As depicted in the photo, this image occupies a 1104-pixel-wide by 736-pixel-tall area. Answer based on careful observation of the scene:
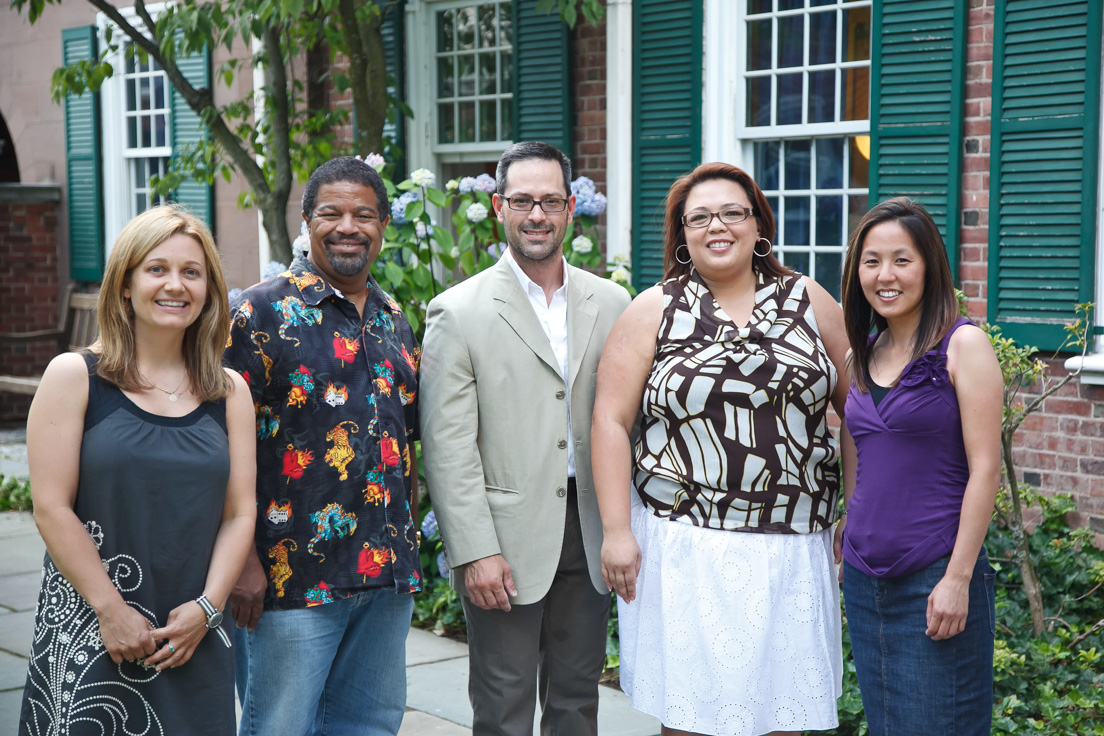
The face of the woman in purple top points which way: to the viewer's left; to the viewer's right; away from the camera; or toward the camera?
toward the camera

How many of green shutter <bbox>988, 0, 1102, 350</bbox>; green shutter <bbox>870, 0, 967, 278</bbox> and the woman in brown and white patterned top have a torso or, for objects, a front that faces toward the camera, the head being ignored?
3

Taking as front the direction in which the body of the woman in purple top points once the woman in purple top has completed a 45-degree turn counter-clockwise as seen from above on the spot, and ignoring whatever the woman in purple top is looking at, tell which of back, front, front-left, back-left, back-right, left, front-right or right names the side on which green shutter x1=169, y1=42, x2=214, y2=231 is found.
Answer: back-right

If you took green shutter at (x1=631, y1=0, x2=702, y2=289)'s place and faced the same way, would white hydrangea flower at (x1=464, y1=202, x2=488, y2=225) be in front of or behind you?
in front

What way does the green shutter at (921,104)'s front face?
toward the camera

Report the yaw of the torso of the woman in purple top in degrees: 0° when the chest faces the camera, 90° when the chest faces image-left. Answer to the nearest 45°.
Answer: approximately 45°

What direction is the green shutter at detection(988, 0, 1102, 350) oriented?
toward the camera

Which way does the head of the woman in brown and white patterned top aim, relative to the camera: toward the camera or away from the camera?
toward the camera

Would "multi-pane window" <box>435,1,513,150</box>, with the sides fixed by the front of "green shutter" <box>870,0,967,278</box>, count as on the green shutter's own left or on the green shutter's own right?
on the green shutter's own right

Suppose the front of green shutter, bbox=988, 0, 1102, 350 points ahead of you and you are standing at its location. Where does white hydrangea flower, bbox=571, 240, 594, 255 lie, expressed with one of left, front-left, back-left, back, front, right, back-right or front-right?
right

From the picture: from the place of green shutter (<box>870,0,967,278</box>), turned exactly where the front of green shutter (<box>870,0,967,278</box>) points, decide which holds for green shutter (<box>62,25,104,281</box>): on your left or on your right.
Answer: on your right

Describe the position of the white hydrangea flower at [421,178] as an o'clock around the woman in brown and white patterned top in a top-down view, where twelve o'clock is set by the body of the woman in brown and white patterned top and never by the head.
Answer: The white hydrangea flower is roughly at 5 o'clock from the woman in brown and white patterned top.

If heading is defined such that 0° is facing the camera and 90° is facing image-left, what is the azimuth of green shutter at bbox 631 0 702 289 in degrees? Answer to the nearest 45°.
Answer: approximately 0°
